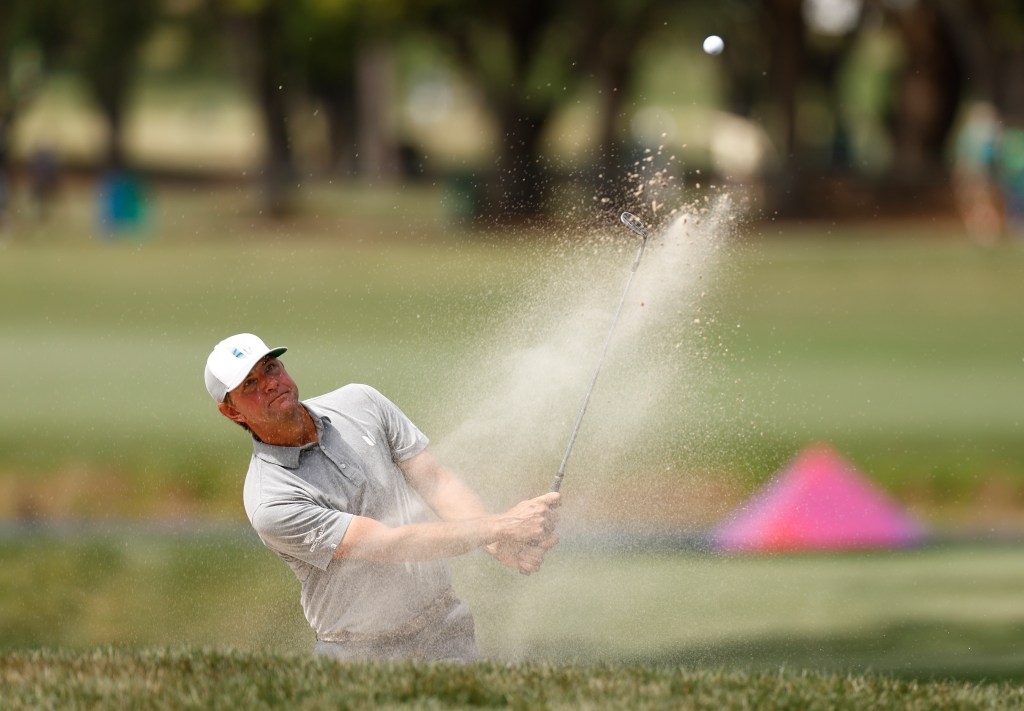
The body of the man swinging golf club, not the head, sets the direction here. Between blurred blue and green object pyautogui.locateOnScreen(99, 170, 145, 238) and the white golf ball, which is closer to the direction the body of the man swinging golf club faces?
the white golf ball

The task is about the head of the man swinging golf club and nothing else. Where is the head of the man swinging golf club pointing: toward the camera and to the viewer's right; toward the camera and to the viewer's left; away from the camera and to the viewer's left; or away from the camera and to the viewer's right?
toward the camera and to the viewer's right

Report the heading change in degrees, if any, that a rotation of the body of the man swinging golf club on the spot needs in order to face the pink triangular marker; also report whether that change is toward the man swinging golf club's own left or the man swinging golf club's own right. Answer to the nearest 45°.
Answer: approximately 90° to the man swinging golf club's own left

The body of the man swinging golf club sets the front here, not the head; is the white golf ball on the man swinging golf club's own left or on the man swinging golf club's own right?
on the man swinging golf club's own left

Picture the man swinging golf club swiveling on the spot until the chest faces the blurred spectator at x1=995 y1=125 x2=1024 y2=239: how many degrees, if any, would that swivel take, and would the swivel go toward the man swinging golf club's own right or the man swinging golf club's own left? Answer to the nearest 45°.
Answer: approximately 90° to the man swinging golf club's own left

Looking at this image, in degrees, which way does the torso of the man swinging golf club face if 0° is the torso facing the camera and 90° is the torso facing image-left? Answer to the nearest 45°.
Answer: approximately 315°

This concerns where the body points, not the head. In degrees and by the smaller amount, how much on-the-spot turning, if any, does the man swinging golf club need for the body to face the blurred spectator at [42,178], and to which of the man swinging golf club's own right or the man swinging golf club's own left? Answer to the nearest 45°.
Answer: approximately 135° to the man swinging golf club's own left

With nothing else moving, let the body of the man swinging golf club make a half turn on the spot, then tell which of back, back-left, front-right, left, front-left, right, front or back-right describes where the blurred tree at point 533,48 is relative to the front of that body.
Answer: front-right

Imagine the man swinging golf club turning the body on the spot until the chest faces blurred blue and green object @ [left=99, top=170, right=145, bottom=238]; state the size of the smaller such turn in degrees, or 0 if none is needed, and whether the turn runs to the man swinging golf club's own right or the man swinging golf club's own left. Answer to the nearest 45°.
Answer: approximately 135° to the man swinging golf club's own left
